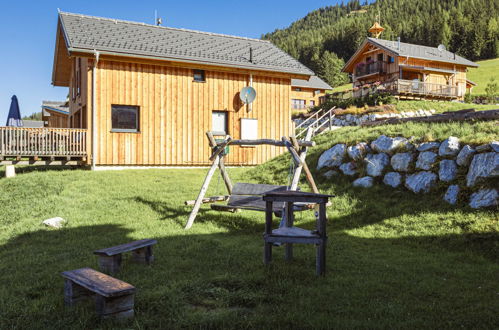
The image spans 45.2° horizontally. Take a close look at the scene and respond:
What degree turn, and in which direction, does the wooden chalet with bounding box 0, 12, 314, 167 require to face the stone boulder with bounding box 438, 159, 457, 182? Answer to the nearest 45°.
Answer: approximately 135° to its left

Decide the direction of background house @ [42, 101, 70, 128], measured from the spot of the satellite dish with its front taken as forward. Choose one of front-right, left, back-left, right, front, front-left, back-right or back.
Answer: back-right

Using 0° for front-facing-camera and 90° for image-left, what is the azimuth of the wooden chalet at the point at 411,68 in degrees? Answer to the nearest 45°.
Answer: approximately 45°

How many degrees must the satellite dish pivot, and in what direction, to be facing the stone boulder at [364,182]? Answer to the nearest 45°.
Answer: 0° — it already faces it

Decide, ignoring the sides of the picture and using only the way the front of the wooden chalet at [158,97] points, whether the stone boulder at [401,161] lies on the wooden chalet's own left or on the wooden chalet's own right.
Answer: on the wooden chalet's own left

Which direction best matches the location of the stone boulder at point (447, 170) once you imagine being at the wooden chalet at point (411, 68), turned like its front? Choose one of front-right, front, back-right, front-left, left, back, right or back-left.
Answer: front-left

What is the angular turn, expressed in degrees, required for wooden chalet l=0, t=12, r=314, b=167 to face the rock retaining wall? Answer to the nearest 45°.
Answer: approximately 135° to its left

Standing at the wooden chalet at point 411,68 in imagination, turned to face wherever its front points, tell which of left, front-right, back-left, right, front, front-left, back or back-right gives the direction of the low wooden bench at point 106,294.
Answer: front-left

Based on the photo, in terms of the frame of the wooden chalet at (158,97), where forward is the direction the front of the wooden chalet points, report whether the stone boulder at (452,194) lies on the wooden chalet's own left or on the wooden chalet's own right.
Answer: on the wooden chalet's own left

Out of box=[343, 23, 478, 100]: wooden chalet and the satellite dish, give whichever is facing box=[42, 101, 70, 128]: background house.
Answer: the wooden chalet
